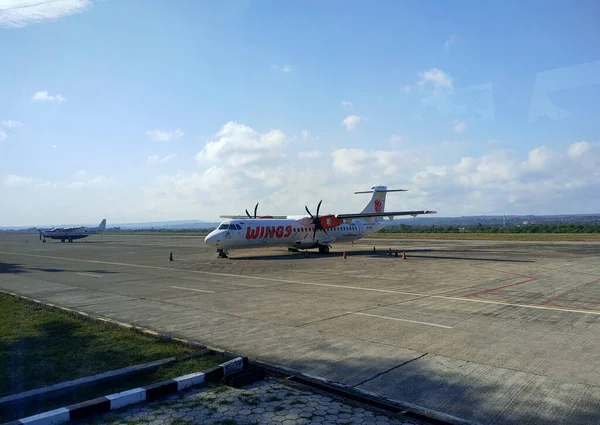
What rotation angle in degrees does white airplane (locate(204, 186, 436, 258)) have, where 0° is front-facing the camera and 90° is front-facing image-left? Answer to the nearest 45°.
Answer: approximately 45°

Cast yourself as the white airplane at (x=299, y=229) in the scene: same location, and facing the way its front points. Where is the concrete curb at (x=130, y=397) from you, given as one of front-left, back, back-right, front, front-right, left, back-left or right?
front-left
